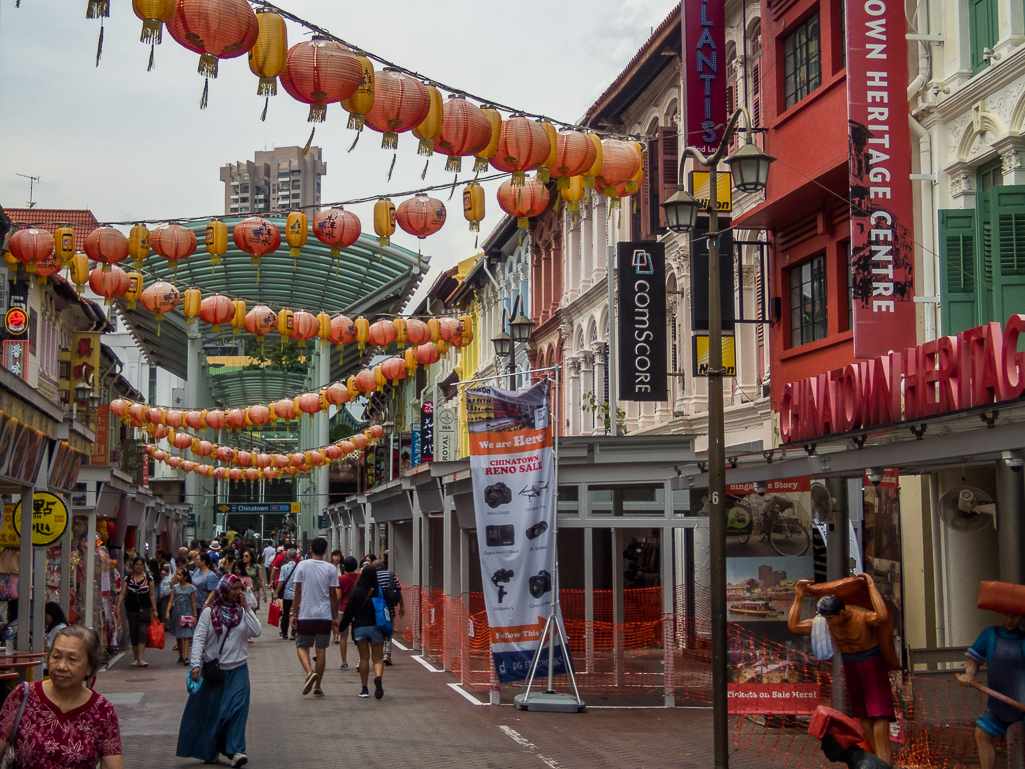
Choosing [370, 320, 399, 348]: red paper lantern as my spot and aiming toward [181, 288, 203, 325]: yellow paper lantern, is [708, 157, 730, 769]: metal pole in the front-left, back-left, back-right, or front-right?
front-left

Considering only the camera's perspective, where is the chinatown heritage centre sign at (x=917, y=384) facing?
facing the viewer and to the left of the viewer

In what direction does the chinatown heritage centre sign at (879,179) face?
toward the camera

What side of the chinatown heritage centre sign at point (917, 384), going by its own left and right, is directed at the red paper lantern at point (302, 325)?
right

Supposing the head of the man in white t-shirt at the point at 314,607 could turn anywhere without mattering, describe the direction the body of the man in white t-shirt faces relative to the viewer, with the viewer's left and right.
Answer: facing away from the viewer

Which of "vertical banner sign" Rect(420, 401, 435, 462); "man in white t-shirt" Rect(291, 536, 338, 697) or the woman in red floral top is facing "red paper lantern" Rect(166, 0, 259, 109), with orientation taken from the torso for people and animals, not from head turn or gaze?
the vertical banner sign

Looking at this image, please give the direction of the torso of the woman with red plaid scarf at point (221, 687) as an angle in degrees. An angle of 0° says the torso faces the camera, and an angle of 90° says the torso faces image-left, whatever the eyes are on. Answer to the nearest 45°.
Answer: approximately 315°

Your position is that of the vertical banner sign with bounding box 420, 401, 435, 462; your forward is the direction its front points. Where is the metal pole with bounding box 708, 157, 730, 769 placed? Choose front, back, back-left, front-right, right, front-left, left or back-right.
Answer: front

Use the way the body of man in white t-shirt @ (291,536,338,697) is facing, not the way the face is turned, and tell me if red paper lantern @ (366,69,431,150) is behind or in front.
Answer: behind

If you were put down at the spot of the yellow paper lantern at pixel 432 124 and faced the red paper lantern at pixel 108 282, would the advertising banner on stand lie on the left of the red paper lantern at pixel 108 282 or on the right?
right

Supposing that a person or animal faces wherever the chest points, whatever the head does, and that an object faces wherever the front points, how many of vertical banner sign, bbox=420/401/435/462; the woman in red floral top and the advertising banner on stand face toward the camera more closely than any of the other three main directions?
3

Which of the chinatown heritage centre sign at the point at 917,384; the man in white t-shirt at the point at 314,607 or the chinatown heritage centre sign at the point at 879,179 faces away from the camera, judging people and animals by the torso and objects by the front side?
the man in white t-shirt

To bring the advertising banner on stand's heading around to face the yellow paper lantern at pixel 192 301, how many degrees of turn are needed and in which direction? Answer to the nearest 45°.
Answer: approximately 135° to its right

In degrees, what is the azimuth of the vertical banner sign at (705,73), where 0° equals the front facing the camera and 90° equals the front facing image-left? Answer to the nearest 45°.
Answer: approximately 0°

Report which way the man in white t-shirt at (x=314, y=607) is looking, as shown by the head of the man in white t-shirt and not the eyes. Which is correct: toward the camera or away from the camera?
away from the camera

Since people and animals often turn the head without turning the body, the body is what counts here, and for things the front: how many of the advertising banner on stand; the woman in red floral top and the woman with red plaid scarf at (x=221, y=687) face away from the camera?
0
